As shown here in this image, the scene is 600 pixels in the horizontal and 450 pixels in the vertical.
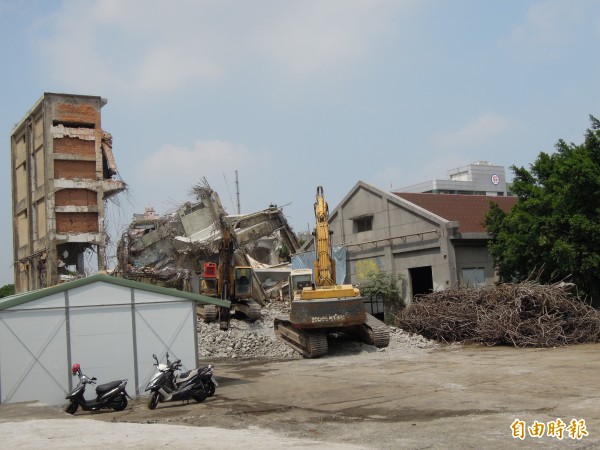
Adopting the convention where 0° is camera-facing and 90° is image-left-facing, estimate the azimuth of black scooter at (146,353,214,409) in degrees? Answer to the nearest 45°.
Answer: approximately 45°

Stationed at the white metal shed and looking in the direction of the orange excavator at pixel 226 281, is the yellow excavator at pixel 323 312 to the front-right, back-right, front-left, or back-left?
front-right

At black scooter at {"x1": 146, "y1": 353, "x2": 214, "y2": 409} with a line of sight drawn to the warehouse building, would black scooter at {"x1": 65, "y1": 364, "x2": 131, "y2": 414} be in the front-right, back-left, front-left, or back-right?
back-left

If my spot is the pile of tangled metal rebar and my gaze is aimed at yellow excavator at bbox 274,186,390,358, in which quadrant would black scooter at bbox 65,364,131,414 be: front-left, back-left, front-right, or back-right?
front-left

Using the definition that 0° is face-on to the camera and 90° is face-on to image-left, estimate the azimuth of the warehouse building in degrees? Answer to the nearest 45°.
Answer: approximately 45°

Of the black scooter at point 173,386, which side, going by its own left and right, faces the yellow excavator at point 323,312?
back

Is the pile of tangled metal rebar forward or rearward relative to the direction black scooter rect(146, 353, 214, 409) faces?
rearward

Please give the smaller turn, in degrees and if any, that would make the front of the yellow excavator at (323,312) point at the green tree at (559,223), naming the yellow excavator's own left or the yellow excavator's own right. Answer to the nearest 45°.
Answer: approximately 90° to the yellow excavator's own right

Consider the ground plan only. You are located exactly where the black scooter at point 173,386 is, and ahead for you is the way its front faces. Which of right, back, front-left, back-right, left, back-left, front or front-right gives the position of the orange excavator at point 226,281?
back-right
